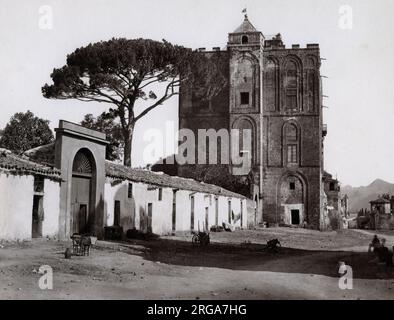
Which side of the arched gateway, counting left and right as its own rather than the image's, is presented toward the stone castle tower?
left

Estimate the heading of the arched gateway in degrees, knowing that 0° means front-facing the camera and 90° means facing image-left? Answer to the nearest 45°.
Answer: approximately 315°
